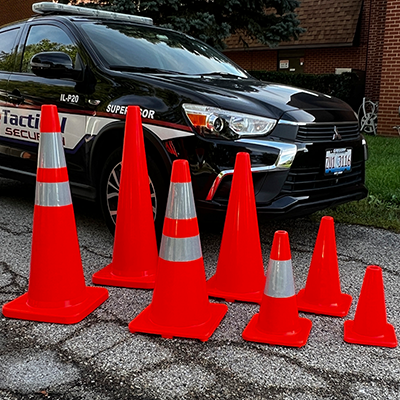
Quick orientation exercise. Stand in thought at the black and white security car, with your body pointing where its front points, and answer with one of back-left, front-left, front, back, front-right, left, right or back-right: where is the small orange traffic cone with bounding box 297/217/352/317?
front

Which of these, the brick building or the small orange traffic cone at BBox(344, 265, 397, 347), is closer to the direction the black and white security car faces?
the small orange traffic cone

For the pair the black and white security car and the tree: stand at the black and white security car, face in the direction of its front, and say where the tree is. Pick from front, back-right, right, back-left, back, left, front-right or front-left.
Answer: back-left

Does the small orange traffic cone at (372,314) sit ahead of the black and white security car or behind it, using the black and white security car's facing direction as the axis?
ahead

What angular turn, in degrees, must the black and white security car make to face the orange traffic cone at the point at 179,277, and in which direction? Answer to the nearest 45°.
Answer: approximately 45° to its right

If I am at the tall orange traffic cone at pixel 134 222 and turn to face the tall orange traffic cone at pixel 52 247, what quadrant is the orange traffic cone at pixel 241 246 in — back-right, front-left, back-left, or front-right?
back-left

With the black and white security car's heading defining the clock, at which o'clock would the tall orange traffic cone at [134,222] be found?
The tall orange traffic cone is roughly at 2 o'clock from the black and white security car.

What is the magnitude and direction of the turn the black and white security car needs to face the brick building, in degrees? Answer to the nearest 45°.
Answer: approximately 135° to its left

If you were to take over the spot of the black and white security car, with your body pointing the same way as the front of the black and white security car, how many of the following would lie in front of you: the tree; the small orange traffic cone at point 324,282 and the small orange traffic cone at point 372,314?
2
